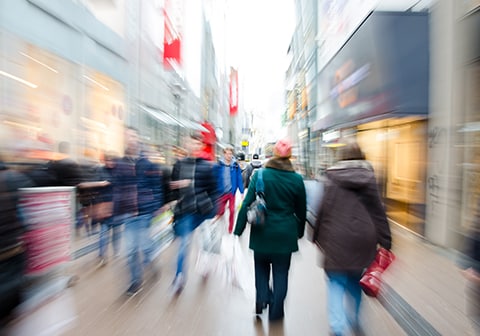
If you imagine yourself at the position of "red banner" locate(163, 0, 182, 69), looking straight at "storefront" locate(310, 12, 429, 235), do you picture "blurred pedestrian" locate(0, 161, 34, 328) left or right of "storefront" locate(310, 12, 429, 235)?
right

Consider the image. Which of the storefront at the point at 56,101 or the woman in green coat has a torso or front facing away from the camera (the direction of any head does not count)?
the woman in green coat

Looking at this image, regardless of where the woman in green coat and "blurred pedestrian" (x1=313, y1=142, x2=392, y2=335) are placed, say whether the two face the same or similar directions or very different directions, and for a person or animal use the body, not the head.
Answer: same or similar directions

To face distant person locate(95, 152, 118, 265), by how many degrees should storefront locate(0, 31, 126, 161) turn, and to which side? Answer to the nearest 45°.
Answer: approximately 45° to its right

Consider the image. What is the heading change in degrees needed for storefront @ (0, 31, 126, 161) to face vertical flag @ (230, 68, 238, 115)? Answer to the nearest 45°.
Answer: approximately 90° to its left

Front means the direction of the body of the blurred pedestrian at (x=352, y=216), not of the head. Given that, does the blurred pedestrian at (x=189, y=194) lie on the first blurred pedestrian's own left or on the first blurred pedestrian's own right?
on the first blurred pedestrian's own left

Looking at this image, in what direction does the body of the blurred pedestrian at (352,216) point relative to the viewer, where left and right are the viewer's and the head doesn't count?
facing away from the viewer

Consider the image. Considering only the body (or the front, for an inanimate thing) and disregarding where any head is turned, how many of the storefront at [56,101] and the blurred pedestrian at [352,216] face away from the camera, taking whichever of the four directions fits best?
1

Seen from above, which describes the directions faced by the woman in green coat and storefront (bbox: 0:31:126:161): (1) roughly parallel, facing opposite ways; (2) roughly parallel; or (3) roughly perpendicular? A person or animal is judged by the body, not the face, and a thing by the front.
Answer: roughly perpendicular

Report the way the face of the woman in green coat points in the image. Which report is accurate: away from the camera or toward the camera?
away from the camera

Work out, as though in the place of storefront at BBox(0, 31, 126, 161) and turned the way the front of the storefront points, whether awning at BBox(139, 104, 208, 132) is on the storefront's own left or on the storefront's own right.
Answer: on the storefront's own left

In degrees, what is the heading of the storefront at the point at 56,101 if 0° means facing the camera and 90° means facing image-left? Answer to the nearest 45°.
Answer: approximately 315°

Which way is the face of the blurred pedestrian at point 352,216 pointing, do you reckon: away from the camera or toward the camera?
away from the camera

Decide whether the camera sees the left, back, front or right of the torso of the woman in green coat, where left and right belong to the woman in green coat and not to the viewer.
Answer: back

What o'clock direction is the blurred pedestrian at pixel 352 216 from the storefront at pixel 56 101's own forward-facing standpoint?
The blurred pedestrian is roughly at 1 o'clock from the storefront.

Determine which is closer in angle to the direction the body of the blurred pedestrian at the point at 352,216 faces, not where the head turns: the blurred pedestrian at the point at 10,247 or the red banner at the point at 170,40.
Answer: the red banner
